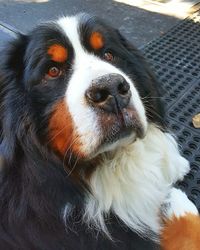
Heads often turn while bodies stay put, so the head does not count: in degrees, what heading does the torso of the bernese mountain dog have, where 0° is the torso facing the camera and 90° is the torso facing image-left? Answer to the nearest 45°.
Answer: approximately 315°
